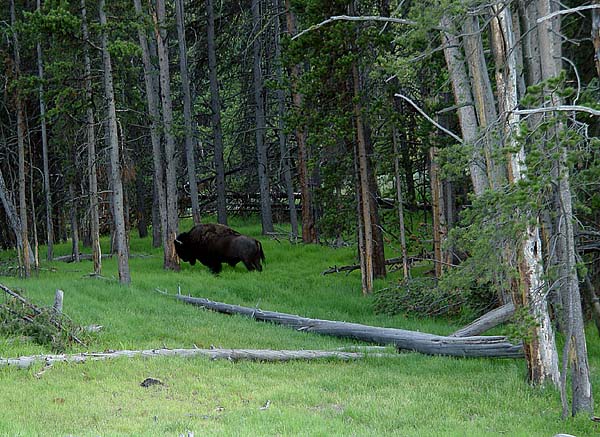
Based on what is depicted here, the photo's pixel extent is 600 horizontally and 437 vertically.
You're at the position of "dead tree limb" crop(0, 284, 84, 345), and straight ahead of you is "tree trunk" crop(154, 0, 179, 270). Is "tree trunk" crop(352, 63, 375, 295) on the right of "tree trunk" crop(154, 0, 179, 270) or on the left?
right

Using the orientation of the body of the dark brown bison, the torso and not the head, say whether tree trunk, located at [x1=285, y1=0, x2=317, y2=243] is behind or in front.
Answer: behind

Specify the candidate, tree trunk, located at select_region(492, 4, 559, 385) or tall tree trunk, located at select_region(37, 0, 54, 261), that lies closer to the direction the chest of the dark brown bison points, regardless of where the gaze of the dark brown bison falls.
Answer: the tall tree trunk

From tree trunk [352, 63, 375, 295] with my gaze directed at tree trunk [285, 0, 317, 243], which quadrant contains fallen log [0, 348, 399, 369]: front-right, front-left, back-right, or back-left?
back-left

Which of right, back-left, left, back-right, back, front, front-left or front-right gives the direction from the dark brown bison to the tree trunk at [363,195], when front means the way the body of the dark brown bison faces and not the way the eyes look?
back-left

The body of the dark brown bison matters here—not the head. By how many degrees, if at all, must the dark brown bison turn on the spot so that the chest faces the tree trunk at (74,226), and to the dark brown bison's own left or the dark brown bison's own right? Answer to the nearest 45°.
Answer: approximately 45° to the dark brown bison's own right

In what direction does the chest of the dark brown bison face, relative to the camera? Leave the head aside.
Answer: to the viewer's left
